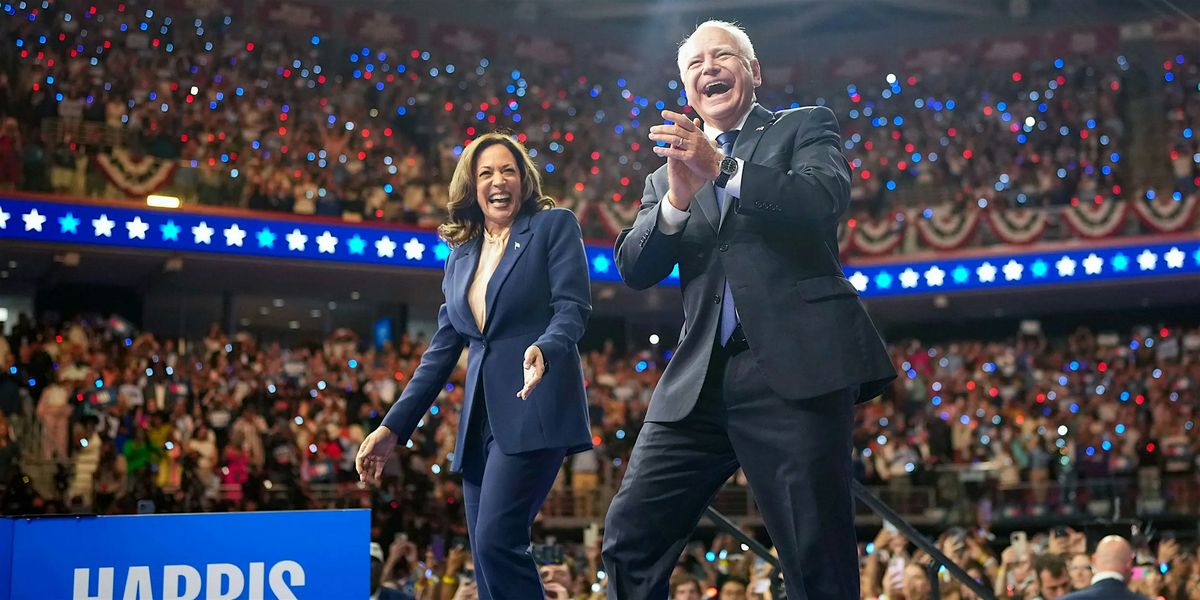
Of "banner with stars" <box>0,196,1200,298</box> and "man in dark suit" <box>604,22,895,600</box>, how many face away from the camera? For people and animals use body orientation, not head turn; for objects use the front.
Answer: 0

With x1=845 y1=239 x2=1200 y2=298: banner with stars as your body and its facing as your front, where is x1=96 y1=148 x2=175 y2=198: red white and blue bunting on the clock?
The red white and blue bunting is roughly at 2 o'clock from the banner with stars.

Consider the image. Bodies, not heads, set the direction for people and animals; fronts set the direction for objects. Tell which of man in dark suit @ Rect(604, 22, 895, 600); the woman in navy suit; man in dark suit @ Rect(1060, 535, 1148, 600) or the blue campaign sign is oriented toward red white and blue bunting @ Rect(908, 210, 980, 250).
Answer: man in dark suit @ Rect(1060, 535, 1148, 600)

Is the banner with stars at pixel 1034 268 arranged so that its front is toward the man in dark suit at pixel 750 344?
yes

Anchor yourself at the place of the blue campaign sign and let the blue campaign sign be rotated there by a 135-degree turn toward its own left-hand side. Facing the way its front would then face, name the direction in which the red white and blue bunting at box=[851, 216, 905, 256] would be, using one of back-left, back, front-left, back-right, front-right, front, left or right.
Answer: front

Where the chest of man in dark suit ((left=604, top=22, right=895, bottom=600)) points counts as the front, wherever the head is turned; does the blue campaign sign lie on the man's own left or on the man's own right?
on the man's own right

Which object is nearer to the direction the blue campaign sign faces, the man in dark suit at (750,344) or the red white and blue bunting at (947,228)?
the man in dark suit

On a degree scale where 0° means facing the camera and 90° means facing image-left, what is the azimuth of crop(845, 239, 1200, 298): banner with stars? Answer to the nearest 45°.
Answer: approximately 0°

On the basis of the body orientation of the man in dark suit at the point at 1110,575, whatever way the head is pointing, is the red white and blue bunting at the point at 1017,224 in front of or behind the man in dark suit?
in front

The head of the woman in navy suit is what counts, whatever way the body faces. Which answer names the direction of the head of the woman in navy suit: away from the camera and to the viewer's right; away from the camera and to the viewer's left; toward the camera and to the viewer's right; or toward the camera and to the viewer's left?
toward the camera and to the viewer's right

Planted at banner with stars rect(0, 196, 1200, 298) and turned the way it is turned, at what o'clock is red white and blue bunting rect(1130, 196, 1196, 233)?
The red white and blue bunting is roughly at 9 o'clock from the banner with stars.
